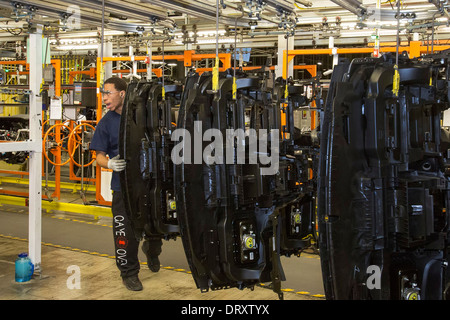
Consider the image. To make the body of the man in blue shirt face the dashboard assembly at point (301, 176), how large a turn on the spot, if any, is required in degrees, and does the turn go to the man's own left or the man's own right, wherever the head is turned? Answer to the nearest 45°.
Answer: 0° — they already face it

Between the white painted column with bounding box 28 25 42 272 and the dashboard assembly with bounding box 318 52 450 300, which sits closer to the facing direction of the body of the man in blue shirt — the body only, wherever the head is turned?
the dashboard assembly

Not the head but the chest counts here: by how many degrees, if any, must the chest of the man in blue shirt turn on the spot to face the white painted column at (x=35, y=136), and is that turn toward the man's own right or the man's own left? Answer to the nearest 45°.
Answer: approximately 135° to the man's own right

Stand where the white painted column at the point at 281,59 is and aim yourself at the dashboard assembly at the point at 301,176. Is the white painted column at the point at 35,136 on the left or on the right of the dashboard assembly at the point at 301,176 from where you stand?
right

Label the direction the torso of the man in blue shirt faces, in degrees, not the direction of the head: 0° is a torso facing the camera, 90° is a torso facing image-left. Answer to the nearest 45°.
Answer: approximately 315°

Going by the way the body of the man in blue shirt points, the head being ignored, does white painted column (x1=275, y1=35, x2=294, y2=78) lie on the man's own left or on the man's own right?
on the man's own left

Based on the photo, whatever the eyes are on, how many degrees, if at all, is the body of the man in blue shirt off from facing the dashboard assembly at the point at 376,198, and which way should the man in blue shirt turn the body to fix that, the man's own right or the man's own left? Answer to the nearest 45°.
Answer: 0° — they already face it
